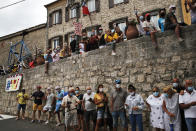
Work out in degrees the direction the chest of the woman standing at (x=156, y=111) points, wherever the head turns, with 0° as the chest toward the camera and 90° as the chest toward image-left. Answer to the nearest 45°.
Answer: approximately 0°

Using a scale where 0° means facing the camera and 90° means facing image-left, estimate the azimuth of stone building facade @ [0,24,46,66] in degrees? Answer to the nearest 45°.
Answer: approximately 45°

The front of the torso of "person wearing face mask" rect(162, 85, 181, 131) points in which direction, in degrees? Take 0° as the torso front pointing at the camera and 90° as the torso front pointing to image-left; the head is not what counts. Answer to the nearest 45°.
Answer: approximately 45°

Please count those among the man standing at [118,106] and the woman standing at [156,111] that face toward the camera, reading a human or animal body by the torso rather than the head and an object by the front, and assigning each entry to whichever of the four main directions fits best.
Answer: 2

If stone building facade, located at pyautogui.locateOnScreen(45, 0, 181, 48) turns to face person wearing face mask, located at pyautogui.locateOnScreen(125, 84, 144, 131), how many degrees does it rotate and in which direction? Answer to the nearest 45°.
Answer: approximately 45° to its left

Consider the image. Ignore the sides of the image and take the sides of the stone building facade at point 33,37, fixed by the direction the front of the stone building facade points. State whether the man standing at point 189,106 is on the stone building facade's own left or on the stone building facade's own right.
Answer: on the stone building facade's own left

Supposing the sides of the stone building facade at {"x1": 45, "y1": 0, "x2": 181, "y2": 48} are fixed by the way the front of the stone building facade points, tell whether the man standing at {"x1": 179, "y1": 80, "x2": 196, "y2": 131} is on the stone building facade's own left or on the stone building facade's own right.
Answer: on the stone building facade's own left

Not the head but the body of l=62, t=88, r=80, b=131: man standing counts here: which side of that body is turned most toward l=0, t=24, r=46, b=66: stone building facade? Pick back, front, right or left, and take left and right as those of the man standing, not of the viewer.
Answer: back

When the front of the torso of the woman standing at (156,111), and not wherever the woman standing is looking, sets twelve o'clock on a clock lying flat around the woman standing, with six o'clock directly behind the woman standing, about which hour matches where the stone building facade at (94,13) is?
The stone building facade is roughly at 5 o'clock from the woman standing.
